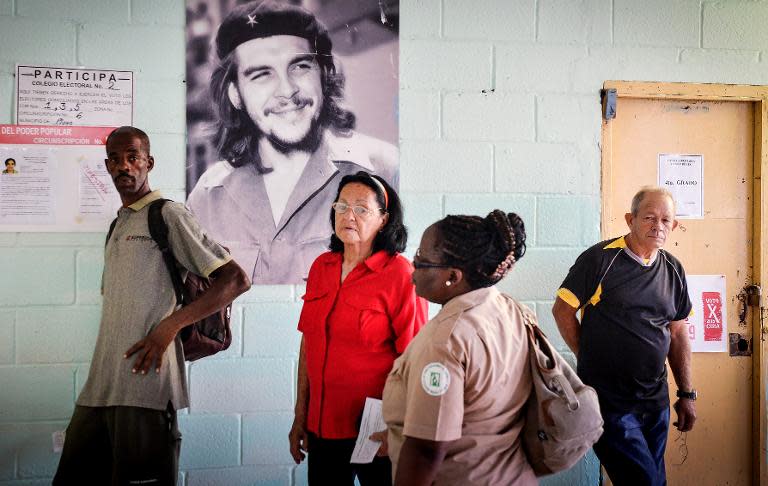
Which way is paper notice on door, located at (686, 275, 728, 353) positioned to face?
toward the camera

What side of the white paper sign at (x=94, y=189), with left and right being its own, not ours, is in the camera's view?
front

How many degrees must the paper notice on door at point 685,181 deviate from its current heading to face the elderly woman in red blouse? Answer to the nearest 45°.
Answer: approximately 45° to its right

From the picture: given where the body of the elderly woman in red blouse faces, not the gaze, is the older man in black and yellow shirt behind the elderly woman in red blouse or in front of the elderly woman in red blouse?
behind

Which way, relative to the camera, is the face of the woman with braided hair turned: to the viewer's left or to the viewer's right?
to the viewer's left

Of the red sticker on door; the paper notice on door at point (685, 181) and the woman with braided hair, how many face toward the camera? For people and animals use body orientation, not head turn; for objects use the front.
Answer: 2

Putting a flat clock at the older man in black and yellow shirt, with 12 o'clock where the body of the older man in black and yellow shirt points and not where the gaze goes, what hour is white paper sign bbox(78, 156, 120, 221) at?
The white paper sign is roughly at 4 o'clock from the older man in black and yellow shirt.

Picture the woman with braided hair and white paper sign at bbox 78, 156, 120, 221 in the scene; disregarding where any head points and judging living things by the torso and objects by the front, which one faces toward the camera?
the white paper sign

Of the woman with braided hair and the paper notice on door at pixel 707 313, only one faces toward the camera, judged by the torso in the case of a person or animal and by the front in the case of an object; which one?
the paper notice on door

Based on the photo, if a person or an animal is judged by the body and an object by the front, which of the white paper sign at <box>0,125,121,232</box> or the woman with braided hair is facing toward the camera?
the white paper sign

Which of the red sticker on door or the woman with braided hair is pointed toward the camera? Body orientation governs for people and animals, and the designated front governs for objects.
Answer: the red sticker on door

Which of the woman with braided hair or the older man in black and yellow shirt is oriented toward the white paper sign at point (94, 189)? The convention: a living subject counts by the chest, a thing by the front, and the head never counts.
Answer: the woman with braided hair

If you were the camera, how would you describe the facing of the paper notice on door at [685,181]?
facing the viewer

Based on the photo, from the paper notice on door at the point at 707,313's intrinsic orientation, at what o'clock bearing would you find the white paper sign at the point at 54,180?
The white paper sign is roughly at 2 o'clock from the paper notice on door.
